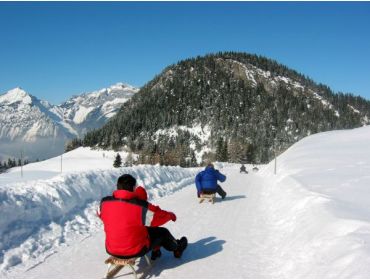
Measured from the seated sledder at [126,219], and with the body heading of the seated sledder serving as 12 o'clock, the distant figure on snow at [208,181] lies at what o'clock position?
The distant figure on snow is roughly at 11 o'clock from the seated sledder.

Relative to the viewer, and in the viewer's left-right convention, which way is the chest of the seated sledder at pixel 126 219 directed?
facing away from the viewer and to the right of the viewer

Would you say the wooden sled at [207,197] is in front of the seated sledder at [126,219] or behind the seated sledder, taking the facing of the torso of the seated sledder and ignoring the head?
in front
